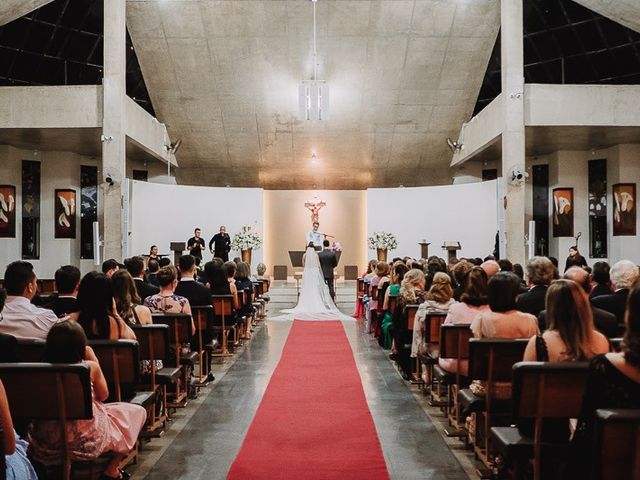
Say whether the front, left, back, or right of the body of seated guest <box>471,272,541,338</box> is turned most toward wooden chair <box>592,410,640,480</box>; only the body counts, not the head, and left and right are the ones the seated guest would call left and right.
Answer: back

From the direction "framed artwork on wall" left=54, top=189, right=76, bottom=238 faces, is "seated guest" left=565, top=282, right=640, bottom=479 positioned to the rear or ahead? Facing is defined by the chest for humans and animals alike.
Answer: ahead

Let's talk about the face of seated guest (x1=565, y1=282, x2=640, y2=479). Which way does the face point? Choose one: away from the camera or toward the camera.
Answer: away from the camera

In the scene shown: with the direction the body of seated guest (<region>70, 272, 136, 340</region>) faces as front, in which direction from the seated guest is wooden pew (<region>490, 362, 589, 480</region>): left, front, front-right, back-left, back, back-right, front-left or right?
back-right

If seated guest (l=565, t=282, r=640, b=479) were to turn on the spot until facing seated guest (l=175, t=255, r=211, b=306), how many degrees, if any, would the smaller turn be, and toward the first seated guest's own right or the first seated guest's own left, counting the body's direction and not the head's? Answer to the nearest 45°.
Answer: approximately 45° to the first seated guest's own left

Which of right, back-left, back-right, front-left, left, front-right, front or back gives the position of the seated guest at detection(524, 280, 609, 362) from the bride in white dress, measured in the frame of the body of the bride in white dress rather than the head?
back

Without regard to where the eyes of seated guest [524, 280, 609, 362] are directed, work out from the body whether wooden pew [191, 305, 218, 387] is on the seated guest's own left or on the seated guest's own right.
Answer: on the seated guest's own left

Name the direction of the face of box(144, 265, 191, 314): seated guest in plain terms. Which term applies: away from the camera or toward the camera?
away from the camera

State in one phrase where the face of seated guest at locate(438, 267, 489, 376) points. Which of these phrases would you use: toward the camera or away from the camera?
away from the camera

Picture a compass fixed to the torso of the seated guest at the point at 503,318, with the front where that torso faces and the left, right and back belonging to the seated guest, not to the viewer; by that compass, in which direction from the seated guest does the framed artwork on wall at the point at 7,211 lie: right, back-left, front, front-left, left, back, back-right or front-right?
front-left

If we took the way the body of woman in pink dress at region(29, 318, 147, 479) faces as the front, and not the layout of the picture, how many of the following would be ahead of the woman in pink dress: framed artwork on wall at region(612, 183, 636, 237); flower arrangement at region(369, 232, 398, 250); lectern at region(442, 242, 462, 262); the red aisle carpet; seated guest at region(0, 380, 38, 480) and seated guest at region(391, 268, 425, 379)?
5

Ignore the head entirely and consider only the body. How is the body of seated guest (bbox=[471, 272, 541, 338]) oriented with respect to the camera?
away from the camera

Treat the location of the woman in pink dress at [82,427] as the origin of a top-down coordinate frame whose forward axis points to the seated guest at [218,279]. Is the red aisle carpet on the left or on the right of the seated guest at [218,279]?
right

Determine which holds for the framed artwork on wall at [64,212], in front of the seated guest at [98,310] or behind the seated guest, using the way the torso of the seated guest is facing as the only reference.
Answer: in front

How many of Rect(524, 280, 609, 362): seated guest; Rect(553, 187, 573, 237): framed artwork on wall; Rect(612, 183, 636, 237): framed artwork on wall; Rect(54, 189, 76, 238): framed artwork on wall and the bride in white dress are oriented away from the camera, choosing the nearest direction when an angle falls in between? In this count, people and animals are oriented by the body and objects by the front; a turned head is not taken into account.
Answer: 2

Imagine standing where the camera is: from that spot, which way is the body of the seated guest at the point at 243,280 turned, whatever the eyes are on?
away from the camera
